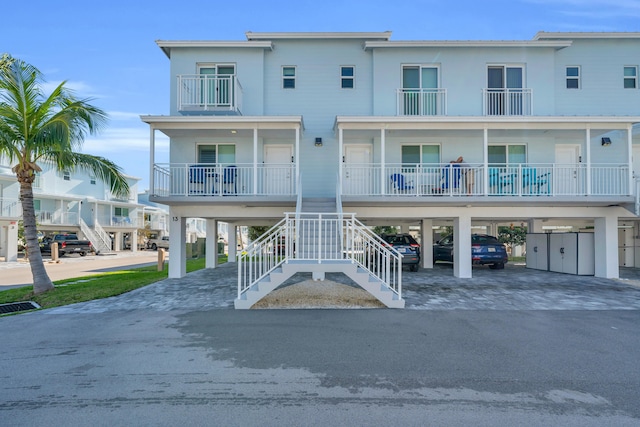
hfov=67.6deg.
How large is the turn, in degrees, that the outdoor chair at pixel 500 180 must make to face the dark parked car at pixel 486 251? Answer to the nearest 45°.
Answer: approximately 135° to its left

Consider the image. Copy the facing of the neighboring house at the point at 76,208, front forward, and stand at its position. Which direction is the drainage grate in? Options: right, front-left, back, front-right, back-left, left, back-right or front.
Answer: front-right

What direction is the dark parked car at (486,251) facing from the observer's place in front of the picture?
facing away from the viewer and to the left of the viewer

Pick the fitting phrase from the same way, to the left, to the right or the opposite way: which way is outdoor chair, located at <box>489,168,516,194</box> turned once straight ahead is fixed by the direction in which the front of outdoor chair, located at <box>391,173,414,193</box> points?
the same way

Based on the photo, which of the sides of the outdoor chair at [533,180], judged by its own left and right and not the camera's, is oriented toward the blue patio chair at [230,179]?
right

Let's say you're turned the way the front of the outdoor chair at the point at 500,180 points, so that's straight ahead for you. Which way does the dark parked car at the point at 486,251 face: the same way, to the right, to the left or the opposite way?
the opposite way

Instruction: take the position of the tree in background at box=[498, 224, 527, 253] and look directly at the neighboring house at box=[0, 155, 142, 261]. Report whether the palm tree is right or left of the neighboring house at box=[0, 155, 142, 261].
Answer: left

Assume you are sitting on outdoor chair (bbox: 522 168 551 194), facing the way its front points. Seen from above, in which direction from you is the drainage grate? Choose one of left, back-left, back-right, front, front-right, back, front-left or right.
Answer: right

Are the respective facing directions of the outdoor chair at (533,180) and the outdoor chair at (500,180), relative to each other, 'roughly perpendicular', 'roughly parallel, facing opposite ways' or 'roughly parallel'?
roughly parallel

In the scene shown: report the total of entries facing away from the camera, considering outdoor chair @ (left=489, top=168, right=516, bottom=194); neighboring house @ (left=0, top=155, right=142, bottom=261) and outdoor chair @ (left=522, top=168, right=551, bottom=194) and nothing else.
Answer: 0

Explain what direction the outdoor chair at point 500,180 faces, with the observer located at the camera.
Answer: facing the viewer and to the right of the viewer

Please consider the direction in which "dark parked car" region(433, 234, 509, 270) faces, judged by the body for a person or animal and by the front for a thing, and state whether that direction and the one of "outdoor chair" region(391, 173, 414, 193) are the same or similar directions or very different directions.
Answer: very different directions

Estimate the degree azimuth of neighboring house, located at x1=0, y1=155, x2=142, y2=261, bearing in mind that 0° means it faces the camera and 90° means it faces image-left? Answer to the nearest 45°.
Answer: approximately 315°

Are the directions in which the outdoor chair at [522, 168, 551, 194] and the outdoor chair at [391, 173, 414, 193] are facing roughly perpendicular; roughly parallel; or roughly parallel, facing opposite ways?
roughly parallel

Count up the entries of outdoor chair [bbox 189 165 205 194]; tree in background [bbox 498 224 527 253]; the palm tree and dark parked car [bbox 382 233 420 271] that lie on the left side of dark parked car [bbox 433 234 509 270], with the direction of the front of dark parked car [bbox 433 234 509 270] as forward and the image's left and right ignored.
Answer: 3

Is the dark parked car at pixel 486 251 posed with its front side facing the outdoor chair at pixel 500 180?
no

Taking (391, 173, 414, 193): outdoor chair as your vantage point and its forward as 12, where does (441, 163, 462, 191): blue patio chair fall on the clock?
The blue patio chair is roughly at 12 o'clock from the outdoor chair.

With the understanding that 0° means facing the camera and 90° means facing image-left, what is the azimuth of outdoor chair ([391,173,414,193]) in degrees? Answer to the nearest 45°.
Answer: approximately 315°

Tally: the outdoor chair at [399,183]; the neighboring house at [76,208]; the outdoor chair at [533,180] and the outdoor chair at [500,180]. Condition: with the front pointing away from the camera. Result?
0

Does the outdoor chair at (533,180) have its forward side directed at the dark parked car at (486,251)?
no

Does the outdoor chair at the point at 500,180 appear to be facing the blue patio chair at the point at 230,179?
no
